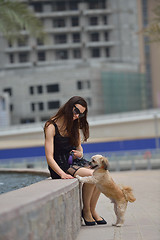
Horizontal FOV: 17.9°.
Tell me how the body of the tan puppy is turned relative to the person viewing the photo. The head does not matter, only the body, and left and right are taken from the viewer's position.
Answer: facing to the left of the viewer

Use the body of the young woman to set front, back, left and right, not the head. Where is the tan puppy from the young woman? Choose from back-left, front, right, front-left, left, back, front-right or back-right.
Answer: front

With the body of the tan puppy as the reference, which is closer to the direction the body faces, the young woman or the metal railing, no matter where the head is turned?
the young woman

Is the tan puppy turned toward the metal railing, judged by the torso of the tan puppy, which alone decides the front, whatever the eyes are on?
no

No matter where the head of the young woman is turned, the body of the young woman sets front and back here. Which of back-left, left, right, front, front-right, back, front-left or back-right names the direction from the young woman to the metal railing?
back-left

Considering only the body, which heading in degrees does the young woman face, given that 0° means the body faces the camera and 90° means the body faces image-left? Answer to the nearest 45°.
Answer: approximately 315°

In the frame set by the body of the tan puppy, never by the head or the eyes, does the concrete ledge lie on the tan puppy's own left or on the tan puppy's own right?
on the tan puppy's own left

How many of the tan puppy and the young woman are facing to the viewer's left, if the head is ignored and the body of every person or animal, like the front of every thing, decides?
1
